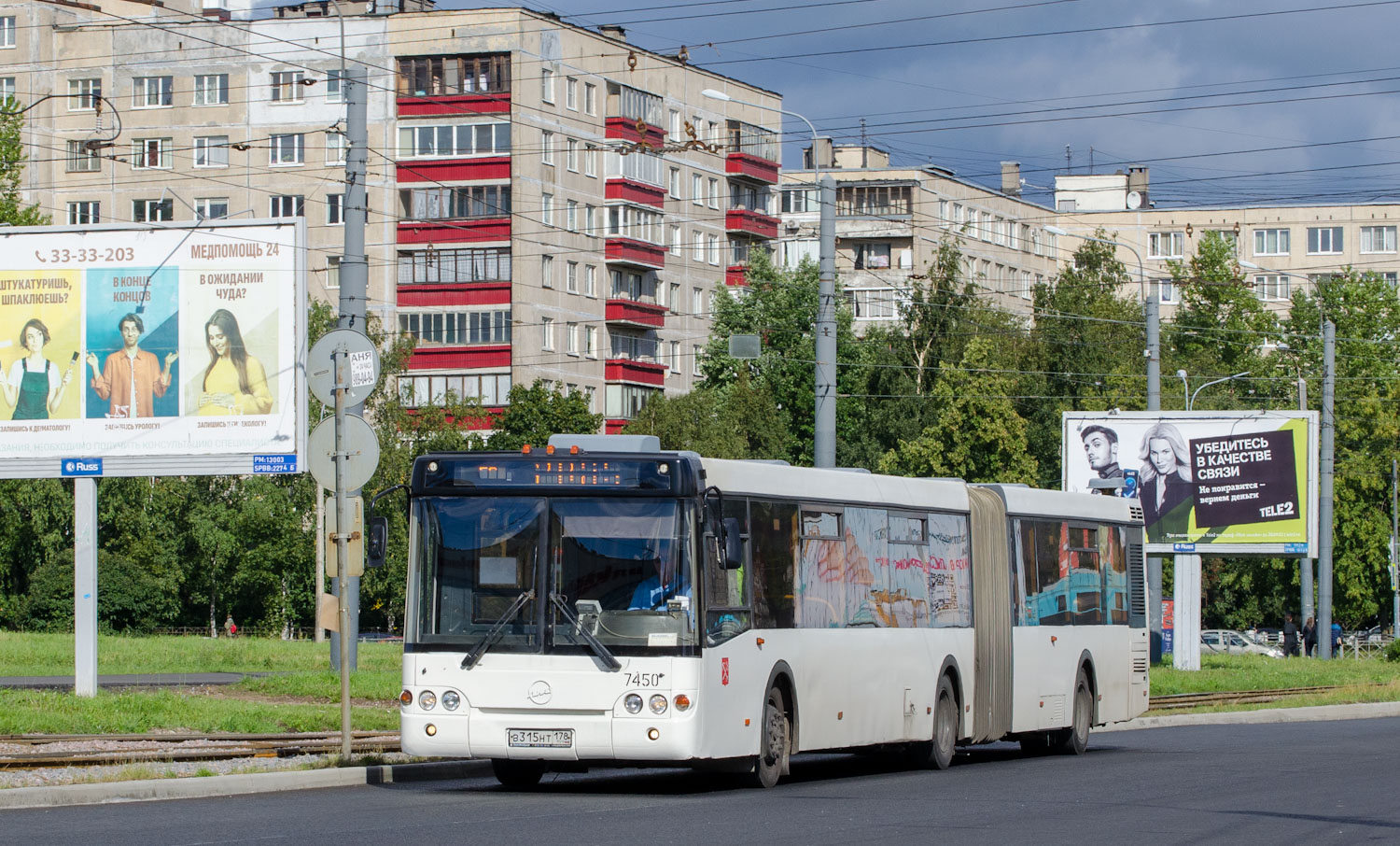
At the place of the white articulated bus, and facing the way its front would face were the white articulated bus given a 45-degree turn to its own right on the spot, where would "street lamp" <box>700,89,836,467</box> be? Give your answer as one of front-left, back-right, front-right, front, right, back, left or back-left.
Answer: right

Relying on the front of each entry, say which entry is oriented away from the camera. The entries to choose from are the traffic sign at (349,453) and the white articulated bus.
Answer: the traffic sign

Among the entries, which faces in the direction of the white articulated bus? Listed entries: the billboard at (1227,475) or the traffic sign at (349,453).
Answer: the billboard

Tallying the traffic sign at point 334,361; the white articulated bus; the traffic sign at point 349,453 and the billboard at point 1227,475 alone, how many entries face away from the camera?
2

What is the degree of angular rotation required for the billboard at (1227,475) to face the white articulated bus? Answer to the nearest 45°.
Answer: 0° — it already faces it

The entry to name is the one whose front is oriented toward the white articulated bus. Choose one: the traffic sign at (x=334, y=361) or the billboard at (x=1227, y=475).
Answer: the billboard

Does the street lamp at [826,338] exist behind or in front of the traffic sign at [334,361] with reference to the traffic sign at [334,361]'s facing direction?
in front

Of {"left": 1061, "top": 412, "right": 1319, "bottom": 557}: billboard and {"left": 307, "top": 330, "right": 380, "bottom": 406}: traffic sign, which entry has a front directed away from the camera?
the traffic sign

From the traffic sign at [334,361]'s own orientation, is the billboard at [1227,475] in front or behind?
in front

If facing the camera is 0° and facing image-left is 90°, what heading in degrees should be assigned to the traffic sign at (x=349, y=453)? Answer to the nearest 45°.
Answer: approximately 180°

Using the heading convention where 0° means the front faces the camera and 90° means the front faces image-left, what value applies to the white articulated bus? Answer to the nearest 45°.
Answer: approximately 45°

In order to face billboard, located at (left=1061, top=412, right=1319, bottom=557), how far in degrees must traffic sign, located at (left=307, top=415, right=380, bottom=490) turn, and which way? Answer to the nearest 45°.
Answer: approximately 45° to its right

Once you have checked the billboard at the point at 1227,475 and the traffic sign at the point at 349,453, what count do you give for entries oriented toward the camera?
1
